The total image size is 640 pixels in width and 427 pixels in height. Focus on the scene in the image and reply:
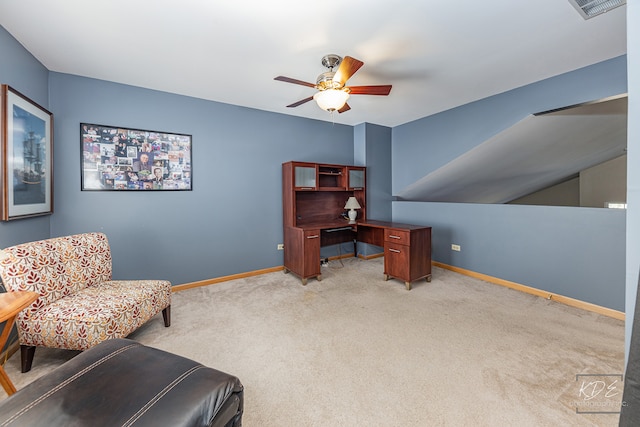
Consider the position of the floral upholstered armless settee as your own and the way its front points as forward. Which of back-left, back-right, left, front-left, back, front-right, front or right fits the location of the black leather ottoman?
front-right

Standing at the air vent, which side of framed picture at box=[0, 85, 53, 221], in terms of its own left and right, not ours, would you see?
front

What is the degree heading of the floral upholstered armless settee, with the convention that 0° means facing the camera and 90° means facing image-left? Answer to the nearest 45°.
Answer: approximately 315°

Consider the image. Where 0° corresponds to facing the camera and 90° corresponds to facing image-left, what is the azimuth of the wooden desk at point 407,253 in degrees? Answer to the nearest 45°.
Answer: approximately 45°

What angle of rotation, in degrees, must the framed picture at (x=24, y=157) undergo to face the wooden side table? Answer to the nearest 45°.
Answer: approximately 45° to its right

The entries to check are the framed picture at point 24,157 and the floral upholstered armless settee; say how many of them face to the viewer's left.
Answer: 0

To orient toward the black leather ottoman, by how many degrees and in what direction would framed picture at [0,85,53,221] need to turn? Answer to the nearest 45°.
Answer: approximately 45° to its right
